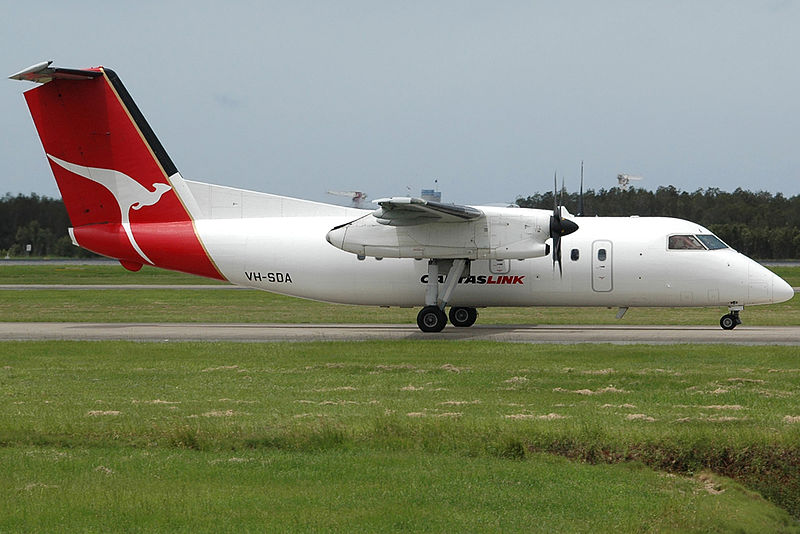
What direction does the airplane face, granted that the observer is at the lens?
facing to the right of the viewer
